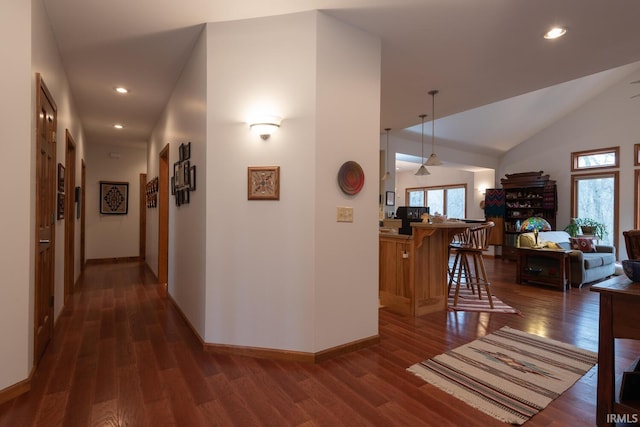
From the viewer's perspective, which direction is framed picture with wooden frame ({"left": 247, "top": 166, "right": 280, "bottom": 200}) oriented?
toward the camera

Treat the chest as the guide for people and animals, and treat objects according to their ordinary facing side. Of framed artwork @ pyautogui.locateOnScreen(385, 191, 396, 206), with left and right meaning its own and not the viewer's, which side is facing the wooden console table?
front

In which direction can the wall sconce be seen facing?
toward the camera

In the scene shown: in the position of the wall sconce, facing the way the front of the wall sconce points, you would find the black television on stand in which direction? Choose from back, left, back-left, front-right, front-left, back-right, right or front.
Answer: back-left

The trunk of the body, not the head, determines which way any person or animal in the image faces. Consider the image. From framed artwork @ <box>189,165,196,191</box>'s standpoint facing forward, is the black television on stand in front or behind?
behind

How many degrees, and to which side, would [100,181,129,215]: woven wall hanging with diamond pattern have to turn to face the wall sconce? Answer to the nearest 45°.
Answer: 0° — it already faces it

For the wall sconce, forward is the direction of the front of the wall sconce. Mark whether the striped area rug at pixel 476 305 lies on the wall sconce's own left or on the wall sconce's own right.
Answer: on the wall sconce's own left

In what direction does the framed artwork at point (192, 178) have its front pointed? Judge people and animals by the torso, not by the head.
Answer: to the viewer's left

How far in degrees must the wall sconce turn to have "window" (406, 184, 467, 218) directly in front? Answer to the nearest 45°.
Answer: approximately 135° to its left

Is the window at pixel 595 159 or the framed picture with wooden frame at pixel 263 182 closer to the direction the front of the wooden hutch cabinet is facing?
the framed picture with wooden frame

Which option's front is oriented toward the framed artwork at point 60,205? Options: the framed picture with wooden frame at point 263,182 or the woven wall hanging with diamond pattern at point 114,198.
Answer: the woven wall hanging with diamond pattern at point 114,198

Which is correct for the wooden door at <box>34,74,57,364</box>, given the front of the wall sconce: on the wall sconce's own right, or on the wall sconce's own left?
on the wall sconce's own right

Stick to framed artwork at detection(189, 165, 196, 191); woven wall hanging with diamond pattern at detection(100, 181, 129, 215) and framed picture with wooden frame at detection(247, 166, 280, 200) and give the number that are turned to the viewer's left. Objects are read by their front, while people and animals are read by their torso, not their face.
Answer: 1

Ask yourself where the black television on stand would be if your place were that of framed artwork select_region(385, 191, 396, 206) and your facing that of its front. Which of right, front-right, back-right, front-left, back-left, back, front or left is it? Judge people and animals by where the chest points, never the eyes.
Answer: front

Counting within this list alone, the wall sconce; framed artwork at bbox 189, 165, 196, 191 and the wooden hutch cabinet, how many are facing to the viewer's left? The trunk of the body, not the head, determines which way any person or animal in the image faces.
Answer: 1

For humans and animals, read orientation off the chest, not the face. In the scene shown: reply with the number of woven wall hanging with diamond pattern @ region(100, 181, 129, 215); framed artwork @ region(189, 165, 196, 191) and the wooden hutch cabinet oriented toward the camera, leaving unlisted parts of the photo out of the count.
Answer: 2

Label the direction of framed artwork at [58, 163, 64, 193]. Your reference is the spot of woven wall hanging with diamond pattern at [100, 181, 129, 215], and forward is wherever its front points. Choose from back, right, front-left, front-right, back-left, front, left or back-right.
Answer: front

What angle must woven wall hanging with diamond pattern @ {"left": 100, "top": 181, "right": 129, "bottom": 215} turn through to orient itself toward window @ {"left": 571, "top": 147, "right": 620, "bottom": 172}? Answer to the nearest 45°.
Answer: approximately 45° to its left
